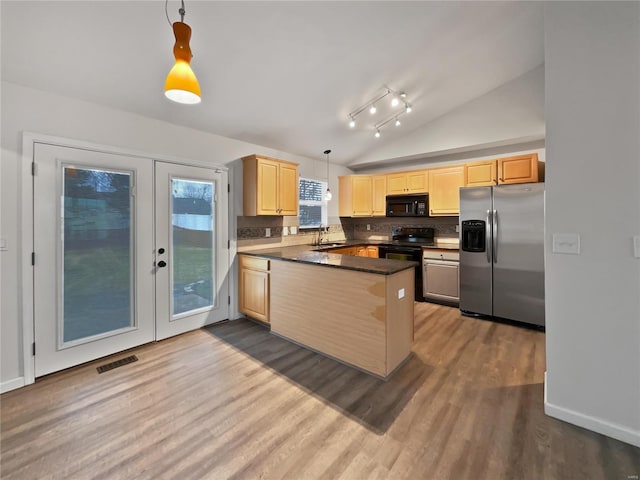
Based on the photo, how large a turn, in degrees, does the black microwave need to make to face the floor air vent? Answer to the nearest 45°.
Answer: approximately 45° to its right

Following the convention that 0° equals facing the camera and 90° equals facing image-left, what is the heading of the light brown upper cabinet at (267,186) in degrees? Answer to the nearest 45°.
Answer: approximately 315°

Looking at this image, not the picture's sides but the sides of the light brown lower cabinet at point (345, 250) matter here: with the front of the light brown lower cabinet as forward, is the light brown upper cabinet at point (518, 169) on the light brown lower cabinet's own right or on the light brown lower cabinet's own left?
on the light brown lower cabinet's own left

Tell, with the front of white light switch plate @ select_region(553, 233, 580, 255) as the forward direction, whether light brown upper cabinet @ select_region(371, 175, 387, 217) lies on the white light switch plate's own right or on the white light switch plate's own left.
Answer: on the white light switch plate's own right

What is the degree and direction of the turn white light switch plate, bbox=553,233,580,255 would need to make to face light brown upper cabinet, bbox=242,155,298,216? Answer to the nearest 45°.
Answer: approximately 90° to its right

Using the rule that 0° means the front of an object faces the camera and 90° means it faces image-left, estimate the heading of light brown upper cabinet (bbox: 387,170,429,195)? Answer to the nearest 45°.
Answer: approximately 0°
